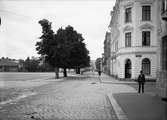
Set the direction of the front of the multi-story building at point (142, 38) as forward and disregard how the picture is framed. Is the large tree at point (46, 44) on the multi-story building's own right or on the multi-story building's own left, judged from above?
on the multi-story building's own right
